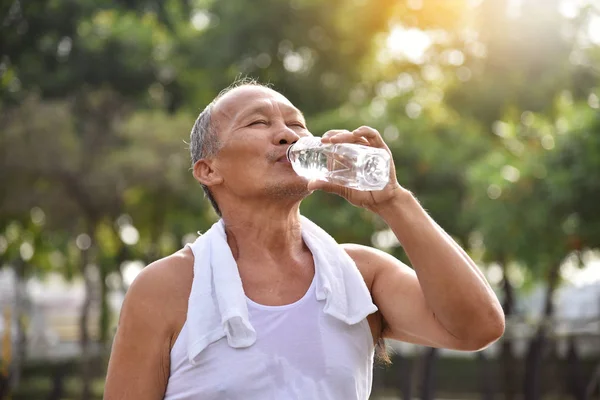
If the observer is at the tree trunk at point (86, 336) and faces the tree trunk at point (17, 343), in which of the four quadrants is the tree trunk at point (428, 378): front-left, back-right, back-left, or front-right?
back-left

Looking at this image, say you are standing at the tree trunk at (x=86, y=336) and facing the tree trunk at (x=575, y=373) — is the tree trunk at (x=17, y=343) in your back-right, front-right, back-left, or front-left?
back-right

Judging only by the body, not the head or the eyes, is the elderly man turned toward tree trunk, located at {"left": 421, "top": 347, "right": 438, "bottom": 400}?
no

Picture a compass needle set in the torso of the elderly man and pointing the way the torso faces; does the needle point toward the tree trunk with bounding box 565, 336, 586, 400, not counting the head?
no

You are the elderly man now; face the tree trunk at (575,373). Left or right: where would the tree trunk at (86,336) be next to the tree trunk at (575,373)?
left

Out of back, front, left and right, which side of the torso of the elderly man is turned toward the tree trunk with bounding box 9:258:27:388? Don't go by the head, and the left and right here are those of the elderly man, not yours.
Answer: back

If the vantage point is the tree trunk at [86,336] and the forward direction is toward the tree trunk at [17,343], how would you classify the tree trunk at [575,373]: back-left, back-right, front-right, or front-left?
back-left

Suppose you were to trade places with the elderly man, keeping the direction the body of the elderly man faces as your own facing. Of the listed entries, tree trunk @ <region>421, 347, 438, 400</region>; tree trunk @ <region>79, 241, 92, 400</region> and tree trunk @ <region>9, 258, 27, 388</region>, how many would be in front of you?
0

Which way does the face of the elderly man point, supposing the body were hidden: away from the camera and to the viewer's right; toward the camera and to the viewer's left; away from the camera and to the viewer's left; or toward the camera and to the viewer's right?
toward the camera and to the viewer's right

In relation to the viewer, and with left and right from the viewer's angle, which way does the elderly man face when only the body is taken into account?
facing the viewer and to the right of the viewer

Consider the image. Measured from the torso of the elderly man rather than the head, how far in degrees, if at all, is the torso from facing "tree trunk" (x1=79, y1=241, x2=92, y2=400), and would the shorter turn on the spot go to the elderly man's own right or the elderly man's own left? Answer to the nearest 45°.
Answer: approximately 135° to the elderly man's own left
